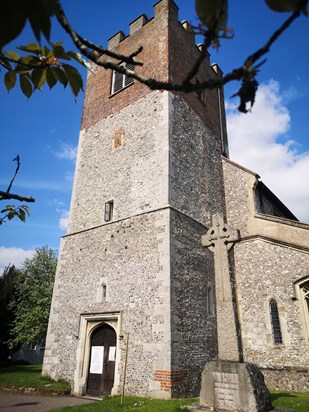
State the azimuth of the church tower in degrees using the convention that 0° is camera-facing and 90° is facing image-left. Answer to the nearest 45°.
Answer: approximately 45°
